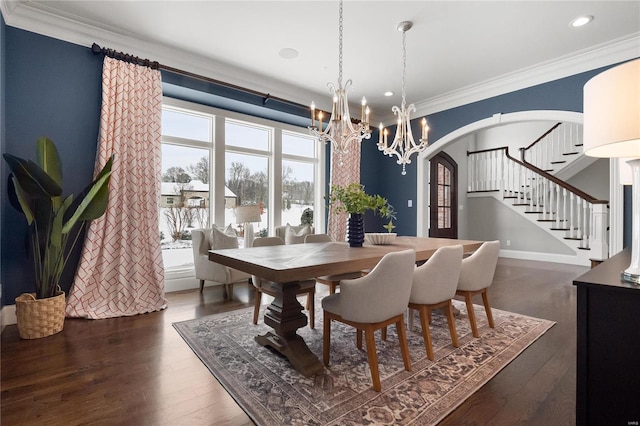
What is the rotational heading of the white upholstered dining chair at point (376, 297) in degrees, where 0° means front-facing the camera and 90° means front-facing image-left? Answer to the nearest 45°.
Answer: approximately 135°

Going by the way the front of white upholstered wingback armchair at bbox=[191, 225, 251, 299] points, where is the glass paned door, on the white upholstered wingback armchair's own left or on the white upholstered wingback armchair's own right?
on the white upholstered wingback armchair's own left

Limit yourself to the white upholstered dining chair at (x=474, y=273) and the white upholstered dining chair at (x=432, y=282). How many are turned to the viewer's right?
0

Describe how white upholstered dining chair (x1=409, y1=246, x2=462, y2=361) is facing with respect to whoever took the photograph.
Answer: facing away from the viewer and to the left of the viewer

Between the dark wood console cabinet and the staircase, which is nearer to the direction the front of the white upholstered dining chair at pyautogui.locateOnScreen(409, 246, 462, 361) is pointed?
the staircase

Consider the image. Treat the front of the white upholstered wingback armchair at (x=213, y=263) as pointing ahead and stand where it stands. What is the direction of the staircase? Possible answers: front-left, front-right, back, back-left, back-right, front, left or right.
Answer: front-left

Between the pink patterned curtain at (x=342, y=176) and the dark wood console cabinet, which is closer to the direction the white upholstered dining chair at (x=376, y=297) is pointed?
the pink patterned curtain

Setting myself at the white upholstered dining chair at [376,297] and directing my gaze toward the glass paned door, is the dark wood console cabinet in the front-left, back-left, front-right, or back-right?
back-right

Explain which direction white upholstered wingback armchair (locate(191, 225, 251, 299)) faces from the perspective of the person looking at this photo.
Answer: facing the viewer and to the right of the viewer

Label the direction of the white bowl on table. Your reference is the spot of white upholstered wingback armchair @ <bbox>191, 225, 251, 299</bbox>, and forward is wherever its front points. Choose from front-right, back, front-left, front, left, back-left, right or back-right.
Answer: front

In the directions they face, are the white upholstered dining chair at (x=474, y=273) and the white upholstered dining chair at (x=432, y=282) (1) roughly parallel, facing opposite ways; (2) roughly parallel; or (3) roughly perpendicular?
roughly parallel

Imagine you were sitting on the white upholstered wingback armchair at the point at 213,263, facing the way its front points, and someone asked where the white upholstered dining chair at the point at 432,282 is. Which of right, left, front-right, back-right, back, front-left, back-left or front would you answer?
front

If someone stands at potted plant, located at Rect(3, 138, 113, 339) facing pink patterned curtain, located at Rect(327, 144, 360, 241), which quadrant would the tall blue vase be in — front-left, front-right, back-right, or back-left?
front-right

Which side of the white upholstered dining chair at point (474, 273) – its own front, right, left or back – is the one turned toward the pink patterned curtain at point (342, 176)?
front

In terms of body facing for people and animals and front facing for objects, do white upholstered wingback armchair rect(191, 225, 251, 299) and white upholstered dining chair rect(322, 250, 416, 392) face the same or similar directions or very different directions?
very different directions

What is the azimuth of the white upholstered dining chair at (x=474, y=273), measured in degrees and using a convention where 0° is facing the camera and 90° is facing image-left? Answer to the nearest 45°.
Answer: approximately 135°

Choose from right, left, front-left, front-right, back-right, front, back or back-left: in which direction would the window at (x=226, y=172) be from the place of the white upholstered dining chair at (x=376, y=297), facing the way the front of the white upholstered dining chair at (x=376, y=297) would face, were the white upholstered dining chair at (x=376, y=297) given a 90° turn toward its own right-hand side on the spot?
left

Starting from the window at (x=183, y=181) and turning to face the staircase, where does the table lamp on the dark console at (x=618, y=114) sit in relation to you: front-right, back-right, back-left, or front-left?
front-right

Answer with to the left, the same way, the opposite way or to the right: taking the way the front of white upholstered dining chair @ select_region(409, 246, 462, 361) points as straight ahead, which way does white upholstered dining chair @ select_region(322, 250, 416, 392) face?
the same way

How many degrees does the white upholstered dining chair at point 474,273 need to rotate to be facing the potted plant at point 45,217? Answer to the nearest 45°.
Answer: approximately 90° to its left

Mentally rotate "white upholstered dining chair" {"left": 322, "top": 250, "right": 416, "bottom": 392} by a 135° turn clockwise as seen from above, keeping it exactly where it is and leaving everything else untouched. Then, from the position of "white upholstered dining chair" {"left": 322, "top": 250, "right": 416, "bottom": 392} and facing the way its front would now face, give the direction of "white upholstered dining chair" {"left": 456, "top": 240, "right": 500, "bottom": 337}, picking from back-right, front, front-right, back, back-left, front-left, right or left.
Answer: front-left
